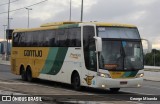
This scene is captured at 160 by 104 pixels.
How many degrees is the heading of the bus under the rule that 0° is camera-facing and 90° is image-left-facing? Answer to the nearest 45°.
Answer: approximately 315°
